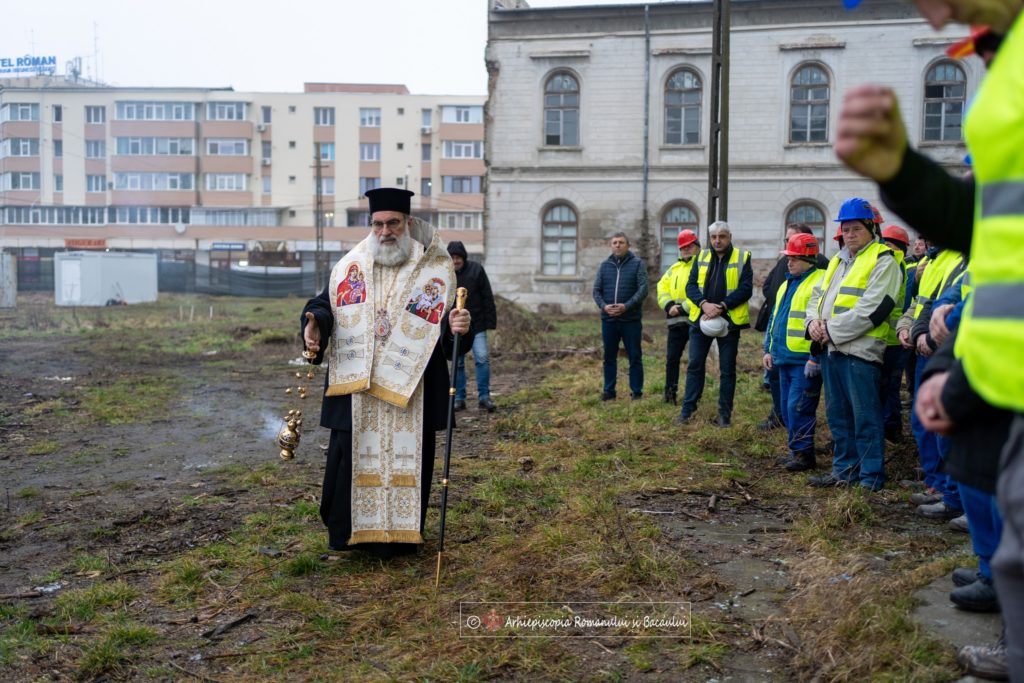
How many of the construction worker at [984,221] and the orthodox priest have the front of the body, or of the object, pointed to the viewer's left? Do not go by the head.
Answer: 1

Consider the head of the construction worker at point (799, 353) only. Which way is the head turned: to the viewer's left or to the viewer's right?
to the viewer's left

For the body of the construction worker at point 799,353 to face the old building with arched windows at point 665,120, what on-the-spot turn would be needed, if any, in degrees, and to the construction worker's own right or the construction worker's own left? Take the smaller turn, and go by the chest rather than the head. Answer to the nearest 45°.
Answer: approximately 135° to the construction worker's own right

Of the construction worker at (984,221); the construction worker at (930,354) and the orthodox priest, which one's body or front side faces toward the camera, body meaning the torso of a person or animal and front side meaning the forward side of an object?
the orthodox priest

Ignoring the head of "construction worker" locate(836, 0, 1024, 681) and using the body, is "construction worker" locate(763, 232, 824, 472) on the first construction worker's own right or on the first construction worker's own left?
on the first construction worker's own right

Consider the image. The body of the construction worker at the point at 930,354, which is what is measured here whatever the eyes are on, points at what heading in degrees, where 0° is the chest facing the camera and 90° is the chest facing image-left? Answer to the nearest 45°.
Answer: approximately 90°

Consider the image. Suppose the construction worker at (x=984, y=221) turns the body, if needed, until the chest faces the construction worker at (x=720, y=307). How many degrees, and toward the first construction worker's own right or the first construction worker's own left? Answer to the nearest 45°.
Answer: approximately 90° to the first construction worker's own right

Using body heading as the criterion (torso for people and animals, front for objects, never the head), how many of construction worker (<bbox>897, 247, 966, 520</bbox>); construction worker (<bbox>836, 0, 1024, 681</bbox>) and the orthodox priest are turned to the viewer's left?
2

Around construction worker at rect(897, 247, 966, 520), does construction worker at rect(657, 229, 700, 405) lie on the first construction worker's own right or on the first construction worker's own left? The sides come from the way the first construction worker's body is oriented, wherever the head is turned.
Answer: on the first construction worker's own right

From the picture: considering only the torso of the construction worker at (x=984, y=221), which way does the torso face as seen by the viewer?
to the viewer's left

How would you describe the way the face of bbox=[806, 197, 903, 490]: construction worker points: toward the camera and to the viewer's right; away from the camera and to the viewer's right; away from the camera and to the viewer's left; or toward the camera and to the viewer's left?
toward the camera and to the viewer's left
